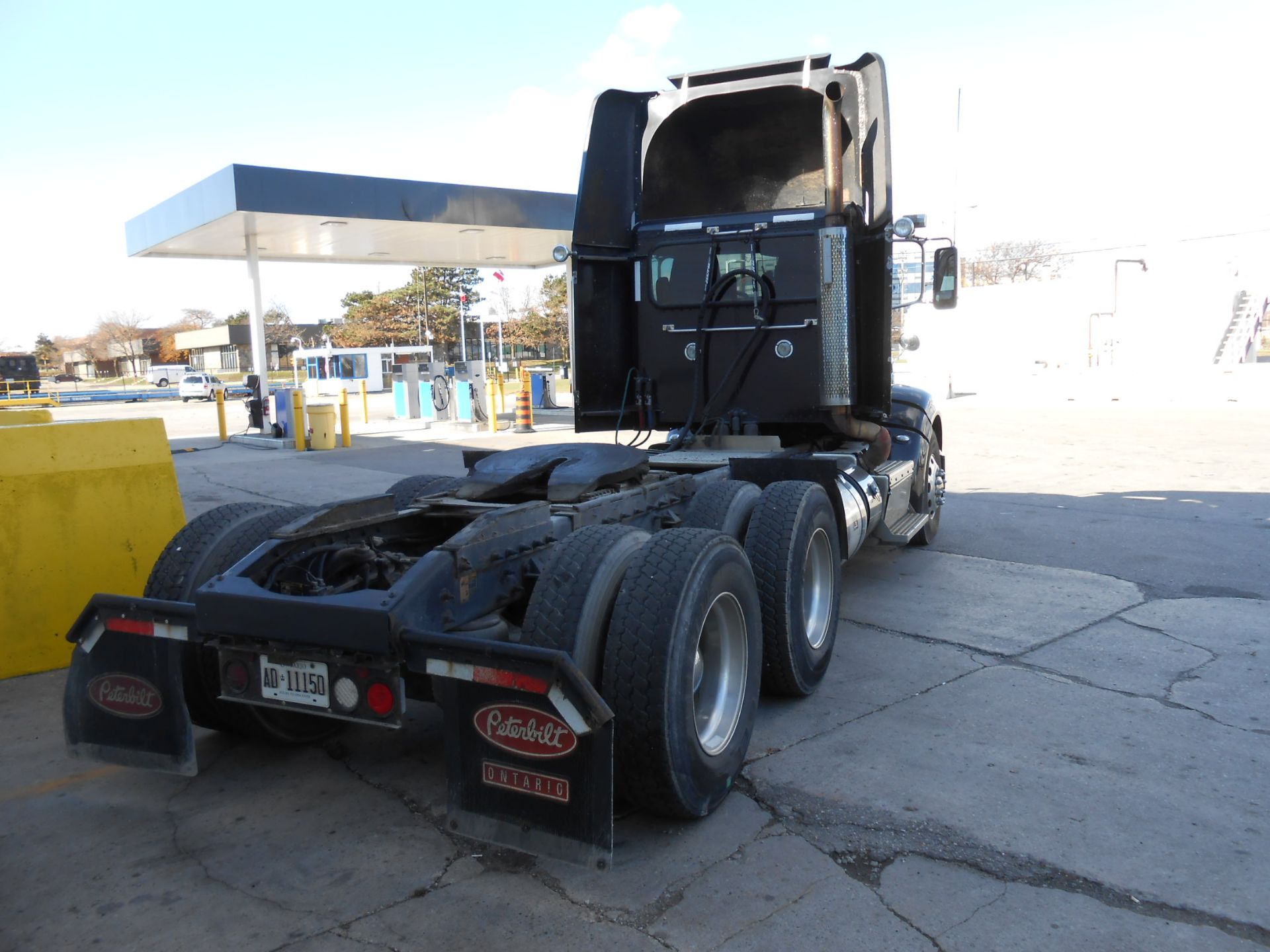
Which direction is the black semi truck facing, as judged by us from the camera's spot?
facing away from the viewer and to the right of the viewer

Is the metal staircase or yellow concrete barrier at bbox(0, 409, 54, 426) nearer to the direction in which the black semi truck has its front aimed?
the metal staircase

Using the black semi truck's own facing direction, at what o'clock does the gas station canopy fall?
The gas station canopy is roughly at 10 o'clock from the black semi truck.

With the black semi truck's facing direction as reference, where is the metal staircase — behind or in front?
in front

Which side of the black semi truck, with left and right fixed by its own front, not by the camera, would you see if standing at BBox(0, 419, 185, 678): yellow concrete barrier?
left

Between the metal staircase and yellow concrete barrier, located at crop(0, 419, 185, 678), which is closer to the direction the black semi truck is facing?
the metal staircase

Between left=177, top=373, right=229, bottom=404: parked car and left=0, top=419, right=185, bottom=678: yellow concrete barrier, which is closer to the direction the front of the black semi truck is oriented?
the parked car

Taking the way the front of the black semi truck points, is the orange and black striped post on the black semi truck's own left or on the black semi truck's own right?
on the black semi truck's own left

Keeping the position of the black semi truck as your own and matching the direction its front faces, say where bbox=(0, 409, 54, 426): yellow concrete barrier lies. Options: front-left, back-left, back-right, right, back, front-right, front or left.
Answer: left

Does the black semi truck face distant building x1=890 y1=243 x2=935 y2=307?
yes

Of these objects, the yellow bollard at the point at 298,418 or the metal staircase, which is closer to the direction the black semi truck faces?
the metal staircase

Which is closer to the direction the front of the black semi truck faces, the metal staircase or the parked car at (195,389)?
the metal staircase

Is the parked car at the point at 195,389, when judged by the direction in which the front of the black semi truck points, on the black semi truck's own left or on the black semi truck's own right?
on the black semi truck's own left

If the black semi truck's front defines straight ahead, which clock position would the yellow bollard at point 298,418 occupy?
The yellow bollard is roughly at 10 o'clock from the black semi truck.

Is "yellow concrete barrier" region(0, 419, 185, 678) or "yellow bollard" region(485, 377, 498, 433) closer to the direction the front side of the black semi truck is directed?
the yellow bollard
